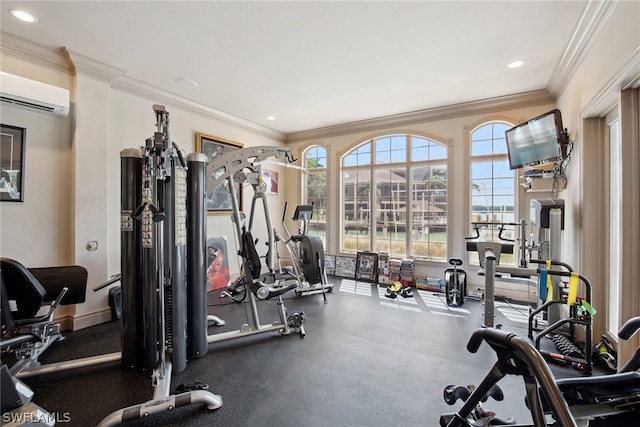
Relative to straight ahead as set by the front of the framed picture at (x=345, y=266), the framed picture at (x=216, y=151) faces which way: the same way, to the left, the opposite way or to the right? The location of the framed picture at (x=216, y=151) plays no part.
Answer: to the left

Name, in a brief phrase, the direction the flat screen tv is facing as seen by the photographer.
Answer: facing the viewer and to the left of the viewer

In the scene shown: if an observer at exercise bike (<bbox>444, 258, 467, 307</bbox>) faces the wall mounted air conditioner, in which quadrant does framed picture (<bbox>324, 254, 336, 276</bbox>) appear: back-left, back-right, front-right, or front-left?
front-right

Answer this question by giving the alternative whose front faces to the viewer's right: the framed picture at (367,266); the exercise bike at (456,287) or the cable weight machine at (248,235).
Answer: the cable weight machine

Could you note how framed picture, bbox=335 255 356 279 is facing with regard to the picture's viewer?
facing the viewer
